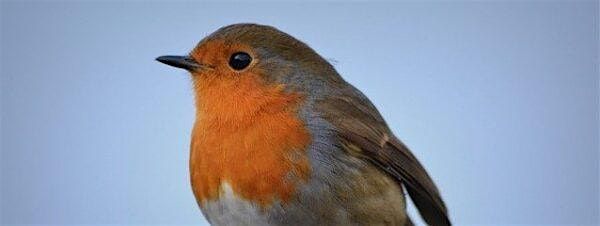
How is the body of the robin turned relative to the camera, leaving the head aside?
to the viewer's left
